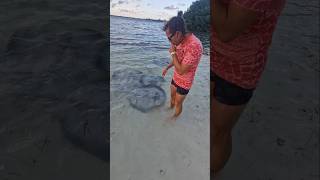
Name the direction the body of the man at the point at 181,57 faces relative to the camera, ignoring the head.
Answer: to the viewer's left
